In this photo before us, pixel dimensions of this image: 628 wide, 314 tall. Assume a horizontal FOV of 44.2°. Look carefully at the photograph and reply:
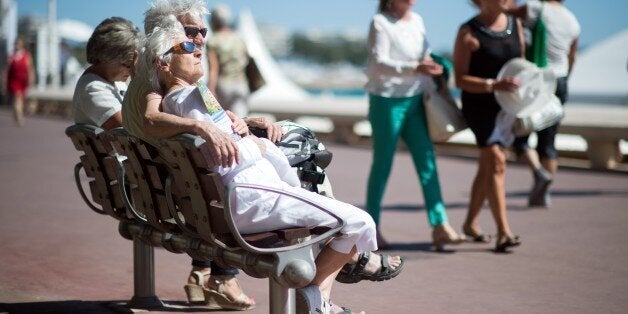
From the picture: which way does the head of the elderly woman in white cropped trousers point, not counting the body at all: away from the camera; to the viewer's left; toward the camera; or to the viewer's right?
to the viewer's right

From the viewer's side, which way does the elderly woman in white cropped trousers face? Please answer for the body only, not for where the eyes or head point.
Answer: to the viewer's right

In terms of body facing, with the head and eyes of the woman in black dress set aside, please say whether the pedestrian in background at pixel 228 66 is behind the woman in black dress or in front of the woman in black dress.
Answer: behind

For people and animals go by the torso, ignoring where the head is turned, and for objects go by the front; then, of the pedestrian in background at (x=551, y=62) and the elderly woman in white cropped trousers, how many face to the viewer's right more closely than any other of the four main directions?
1

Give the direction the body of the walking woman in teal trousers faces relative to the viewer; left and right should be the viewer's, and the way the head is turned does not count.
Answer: facing the viewer and to the right of the viewer

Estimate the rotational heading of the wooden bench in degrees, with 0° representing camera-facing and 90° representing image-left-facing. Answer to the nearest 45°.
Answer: approximately 225°
